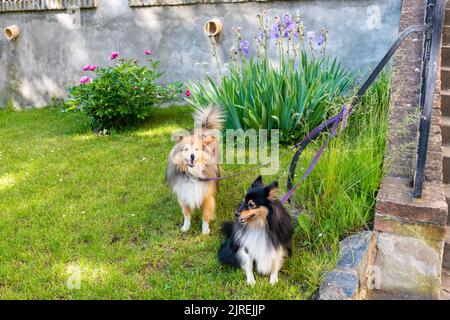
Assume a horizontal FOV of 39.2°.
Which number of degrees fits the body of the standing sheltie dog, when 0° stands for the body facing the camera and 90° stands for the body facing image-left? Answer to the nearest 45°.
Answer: approximately 0°

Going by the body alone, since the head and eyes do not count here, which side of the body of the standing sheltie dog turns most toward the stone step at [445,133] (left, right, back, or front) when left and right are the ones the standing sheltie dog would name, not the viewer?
left

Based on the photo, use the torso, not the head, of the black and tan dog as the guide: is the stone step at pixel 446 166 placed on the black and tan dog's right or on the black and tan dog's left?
on the black and tan dog's left

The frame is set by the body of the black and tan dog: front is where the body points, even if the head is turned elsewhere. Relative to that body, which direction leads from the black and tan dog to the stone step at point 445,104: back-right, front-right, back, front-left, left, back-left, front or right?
back-left

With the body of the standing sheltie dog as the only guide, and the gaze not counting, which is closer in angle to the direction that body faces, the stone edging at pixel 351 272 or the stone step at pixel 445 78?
the stone edging

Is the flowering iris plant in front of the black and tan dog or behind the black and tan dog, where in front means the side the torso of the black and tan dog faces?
behind

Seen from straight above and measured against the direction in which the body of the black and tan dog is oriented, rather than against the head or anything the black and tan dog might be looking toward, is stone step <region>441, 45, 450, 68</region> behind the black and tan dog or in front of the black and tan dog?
behind

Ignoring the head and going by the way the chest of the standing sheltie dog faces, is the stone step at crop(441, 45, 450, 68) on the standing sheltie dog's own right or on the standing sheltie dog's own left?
on the standing sheltie dog's own left

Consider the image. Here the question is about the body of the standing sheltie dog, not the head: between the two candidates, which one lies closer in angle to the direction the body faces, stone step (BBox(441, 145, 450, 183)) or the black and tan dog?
the black and tan dog

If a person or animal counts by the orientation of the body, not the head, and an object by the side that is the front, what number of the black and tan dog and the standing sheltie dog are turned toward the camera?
2

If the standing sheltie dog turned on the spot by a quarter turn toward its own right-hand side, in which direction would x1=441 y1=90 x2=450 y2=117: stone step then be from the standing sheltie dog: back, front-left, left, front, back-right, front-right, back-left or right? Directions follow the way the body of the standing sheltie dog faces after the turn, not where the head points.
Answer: back

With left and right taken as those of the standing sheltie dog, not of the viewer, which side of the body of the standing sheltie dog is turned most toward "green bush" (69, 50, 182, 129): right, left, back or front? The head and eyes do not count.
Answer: back
